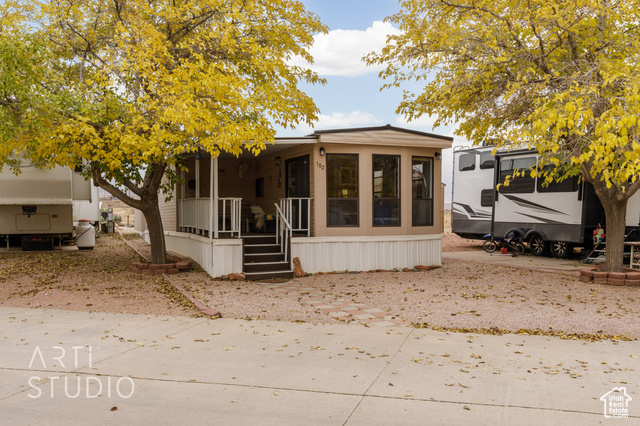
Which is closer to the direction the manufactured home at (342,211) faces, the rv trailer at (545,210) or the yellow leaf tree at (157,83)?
the yellow leaf tree

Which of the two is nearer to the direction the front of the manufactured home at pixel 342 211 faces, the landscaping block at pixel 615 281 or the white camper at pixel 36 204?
the landscaping block

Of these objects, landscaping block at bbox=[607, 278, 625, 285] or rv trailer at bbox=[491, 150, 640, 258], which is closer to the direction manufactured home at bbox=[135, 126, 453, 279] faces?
the landscaping block

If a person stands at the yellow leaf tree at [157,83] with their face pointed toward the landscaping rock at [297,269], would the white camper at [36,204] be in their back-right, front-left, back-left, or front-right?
back-left

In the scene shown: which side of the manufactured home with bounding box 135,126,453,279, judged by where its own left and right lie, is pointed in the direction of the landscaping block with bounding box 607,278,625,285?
left

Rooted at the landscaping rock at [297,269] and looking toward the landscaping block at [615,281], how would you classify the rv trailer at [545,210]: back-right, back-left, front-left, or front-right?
front-left

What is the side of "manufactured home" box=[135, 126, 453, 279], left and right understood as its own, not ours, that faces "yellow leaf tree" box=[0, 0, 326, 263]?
right

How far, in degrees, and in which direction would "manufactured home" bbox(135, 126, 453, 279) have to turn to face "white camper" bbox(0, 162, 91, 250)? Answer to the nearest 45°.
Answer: approximately 90° to its right

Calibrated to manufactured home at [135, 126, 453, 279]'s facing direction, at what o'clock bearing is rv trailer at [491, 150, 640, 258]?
The rv trailer is roughly at 8 o'clock from the manufactured home.

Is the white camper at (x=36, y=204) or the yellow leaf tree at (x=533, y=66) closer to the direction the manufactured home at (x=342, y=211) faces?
the yellow leaf tree

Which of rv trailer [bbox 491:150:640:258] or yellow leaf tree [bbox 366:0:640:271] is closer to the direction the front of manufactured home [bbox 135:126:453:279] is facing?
the yellow leaf tree

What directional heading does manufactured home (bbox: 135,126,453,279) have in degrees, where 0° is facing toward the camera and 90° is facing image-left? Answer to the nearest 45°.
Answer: approximately 0°

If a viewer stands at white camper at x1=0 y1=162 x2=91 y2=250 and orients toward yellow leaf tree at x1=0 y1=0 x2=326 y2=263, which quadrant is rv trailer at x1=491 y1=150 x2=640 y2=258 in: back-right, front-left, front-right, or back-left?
front-left
